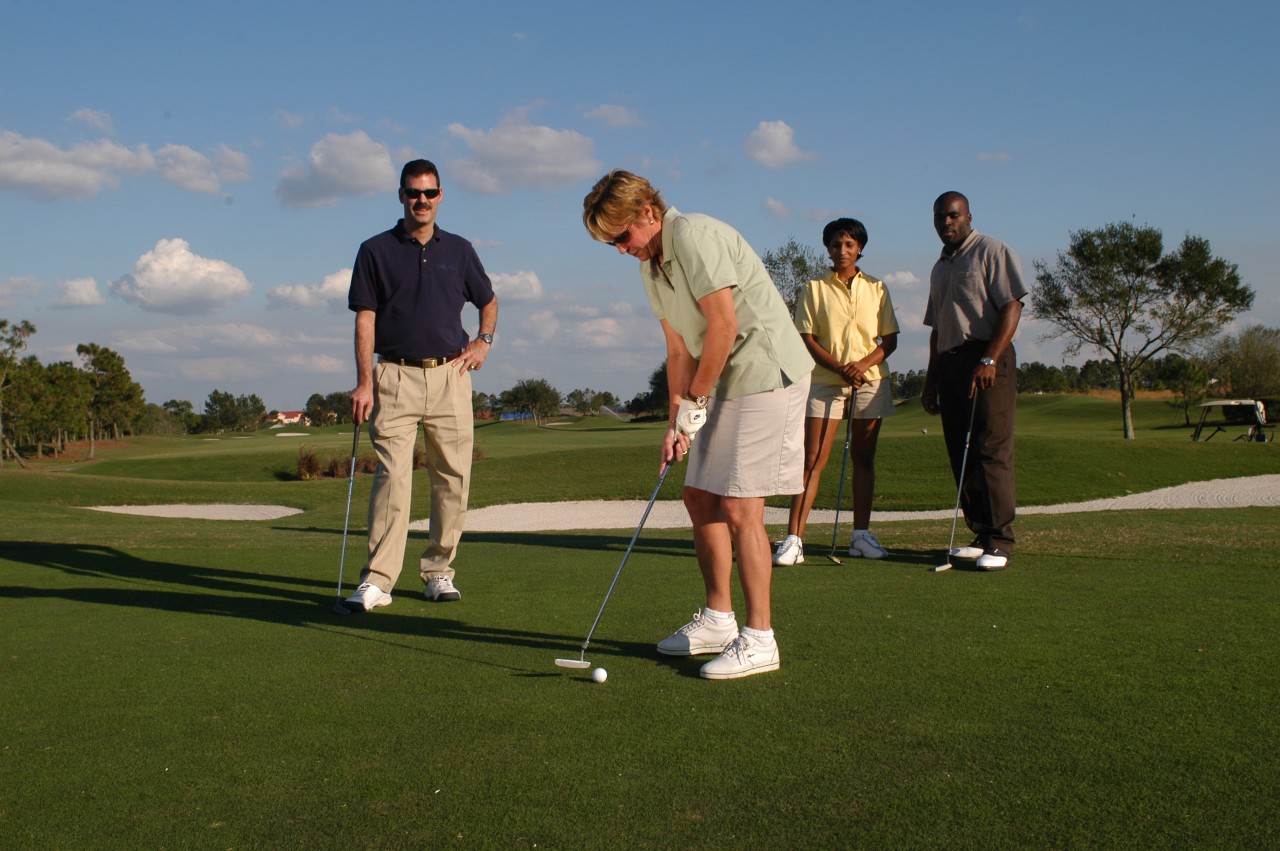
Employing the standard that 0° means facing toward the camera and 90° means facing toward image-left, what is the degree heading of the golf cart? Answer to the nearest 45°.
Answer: approximately 90°

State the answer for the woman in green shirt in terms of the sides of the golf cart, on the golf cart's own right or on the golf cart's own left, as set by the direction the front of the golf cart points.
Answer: on the golf cart's own left

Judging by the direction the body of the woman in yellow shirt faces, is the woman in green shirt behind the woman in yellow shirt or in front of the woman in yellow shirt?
in front

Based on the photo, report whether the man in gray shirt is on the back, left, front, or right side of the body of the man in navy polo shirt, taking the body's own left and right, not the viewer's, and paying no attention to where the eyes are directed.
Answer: left

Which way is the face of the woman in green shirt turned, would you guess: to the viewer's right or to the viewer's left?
to the viewer's left

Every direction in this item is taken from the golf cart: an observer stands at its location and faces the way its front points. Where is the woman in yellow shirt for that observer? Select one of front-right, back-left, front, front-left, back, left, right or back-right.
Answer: left

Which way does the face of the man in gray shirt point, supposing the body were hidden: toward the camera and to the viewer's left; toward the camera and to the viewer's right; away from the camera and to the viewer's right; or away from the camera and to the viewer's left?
toward the camera and to the viewer's left

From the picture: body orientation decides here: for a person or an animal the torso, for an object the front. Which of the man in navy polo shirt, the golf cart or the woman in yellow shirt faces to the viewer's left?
the golf cart

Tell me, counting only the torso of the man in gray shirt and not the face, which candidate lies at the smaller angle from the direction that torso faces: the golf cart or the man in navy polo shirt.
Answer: the man in navy polo shirt

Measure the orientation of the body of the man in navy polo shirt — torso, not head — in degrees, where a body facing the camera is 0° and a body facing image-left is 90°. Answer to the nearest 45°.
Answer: approximately 0°

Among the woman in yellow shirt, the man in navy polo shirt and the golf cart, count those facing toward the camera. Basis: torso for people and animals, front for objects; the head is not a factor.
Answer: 2
